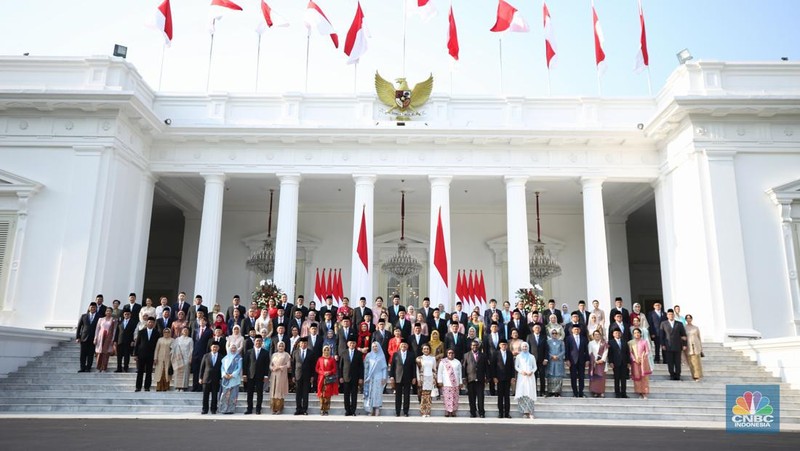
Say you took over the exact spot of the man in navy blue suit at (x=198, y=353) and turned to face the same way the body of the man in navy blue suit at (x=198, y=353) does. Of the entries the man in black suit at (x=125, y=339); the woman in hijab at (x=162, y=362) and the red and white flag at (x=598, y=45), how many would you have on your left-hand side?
1

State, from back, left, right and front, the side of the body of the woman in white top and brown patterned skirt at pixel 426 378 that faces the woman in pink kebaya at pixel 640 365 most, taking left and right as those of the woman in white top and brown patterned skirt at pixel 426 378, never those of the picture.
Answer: left

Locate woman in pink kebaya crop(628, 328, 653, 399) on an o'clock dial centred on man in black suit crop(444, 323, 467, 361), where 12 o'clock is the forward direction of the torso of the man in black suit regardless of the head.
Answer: The woman in pink kebaya is roughly at 9 o'clock from the man in black suit.

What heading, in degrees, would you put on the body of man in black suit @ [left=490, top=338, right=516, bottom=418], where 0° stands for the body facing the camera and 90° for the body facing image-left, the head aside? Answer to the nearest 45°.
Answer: approximately 0°

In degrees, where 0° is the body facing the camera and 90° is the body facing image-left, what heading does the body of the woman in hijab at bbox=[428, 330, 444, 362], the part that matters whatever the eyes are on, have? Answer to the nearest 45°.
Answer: approximately 0°

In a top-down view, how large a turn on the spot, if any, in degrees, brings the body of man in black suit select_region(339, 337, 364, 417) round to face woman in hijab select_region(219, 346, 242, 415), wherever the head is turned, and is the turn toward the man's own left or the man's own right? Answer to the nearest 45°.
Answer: approximately 90° to the man's own right
